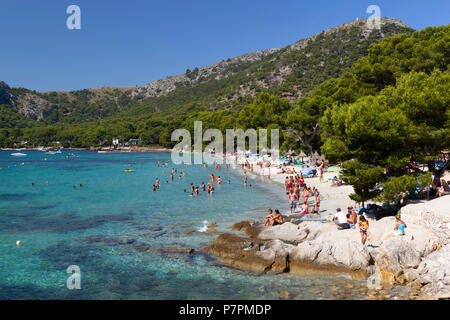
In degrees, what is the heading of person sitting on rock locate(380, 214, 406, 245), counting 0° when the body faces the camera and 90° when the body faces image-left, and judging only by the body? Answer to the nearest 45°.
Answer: approximately 90°

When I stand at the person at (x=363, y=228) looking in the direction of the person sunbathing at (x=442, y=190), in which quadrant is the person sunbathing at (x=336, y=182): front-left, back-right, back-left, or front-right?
front-left

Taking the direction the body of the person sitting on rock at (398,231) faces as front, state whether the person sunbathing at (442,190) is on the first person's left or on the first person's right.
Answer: on the first person's right

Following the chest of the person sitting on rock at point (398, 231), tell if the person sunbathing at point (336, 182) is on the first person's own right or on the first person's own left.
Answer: on the first person's own right
